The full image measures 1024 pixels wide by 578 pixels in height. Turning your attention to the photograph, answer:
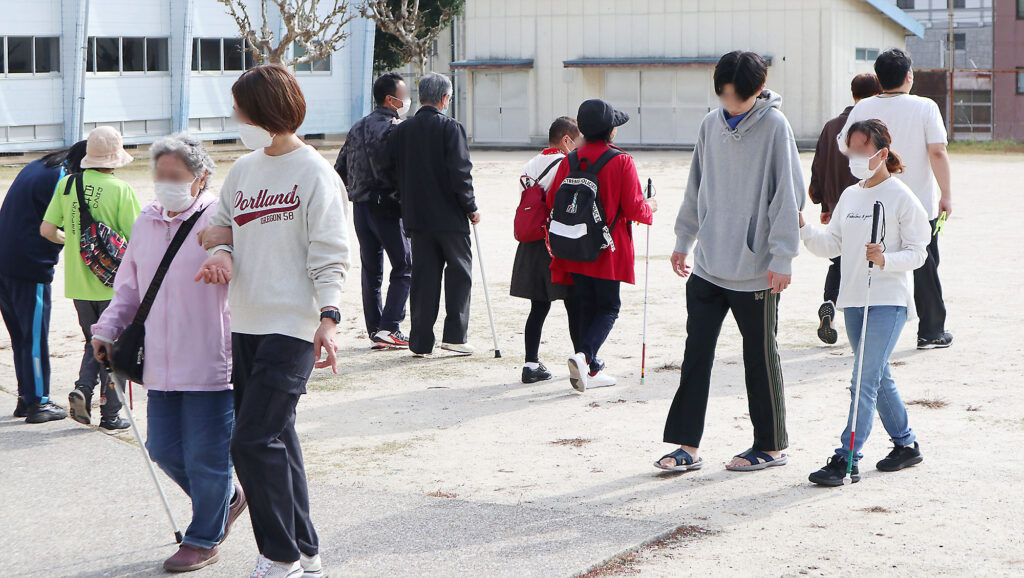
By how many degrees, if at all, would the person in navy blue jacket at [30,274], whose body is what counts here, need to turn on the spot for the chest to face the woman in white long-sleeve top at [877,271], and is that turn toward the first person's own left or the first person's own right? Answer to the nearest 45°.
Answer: approximately 90° to the first person's own right

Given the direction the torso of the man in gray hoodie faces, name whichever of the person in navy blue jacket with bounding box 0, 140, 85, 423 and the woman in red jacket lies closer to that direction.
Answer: the person in navy blue jacket

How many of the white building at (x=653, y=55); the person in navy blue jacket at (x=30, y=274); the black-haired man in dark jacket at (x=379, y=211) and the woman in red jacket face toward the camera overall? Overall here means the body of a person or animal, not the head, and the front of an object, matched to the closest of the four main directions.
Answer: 1

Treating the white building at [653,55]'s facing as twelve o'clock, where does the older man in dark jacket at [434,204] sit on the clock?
The older man in dark jacket is roughly at 12 o'clock from the white building.

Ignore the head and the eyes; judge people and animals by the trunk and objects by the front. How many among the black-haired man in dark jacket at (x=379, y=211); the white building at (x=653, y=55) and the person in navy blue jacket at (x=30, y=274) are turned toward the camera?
1

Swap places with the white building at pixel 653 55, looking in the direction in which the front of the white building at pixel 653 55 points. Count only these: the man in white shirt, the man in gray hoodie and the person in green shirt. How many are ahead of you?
3

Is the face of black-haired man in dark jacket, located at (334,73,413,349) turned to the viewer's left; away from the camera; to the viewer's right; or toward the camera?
to the viewer's right

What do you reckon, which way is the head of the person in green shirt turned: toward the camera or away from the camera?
away from the camera

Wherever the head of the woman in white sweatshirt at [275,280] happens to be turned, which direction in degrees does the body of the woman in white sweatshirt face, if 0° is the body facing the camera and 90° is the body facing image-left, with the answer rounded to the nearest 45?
approximately 45°

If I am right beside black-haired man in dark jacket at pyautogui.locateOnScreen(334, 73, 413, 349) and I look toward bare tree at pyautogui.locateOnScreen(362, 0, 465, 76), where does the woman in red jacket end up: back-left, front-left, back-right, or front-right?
back-right
